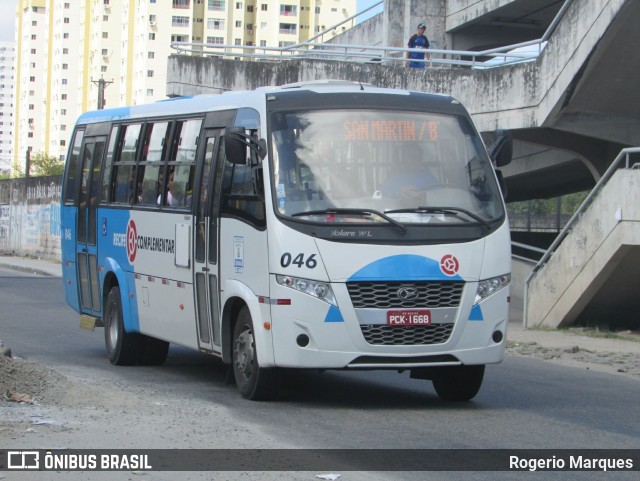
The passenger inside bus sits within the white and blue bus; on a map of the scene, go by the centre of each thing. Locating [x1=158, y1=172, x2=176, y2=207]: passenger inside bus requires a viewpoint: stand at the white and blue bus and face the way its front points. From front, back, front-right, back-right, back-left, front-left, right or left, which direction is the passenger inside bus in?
back

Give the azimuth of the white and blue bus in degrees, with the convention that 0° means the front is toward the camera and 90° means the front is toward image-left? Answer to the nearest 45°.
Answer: approximately 315°

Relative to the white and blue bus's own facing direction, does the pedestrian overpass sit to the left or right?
on its left
